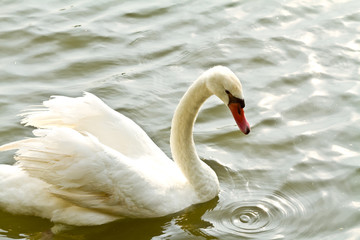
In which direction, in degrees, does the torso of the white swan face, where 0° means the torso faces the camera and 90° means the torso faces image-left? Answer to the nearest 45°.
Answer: approximately 270°
